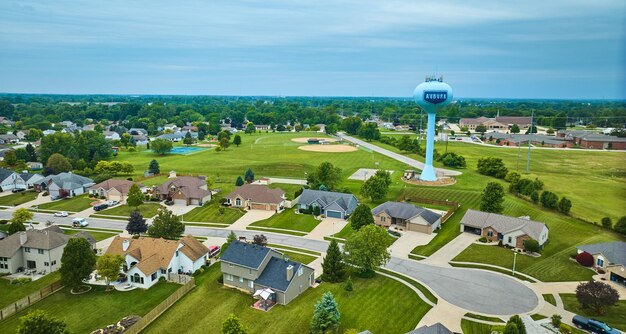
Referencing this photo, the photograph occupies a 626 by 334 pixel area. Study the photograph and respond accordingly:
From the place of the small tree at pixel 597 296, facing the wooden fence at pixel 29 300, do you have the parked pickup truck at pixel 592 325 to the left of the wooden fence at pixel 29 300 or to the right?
left

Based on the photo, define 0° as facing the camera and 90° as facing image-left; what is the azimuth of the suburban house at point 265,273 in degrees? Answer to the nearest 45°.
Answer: approximately 225°

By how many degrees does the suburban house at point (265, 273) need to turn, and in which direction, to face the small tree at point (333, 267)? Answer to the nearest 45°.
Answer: approximately 45° to its right

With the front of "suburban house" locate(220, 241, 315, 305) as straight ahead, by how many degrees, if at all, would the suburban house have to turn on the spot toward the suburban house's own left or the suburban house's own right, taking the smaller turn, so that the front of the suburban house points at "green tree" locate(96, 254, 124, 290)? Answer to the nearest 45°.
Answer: approximately 135° to the suburban house's own left

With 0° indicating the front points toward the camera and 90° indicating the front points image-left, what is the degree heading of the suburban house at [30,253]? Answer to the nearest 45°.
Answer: approximately 225°

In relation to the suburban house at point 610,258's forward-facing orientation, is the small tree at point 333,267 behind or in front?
in front
